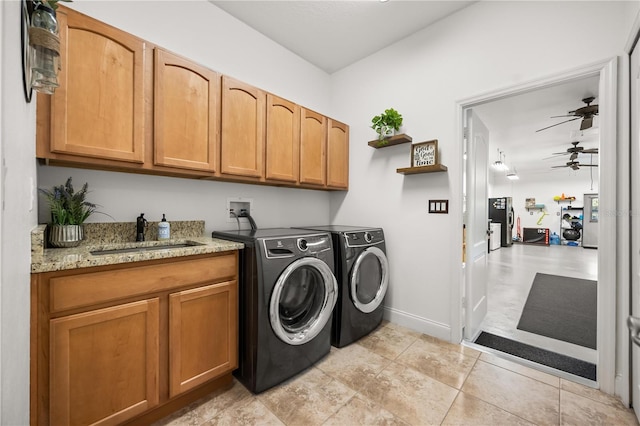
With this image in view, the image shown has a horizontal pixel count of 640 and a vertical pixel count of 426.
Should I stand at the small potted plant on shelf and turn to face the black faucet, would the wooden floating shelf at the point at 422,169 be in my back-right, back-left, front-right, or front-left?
back-left

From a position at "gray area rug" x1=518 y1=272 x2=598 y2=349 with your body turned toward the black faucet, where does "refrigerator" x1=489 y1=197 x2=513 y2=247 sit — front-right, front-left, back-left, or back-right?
back-right

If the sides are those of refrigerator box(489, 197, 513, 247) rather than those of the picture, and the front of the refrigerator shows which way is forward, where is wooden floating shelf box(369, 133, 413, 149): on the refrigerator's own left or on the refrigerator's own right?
on the refrigerator's own right

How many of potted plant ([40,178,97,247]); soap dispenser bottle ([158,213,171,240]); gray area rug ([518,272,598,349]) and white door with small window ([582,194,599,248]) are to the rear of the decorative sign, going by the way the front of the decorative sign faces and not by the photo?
2

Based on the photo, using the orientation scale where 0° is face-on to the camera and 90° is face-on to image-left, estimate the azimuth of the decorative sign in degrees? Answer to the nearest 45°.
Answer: approximately 45°

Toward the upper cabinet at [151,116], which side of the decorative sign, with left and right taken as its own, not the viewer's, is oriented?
front

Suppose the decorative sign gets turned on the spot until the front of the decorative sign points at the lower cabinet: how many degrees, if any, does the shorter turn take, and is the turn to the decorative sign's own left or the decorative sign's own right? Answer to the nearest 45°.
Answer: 0° — it already faces it

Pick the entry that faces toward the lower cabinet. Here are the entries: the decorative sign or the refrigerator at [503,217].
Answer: the decorative sign

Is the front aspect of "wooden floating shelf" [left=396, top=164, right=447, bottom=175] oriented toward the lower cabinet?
yes
